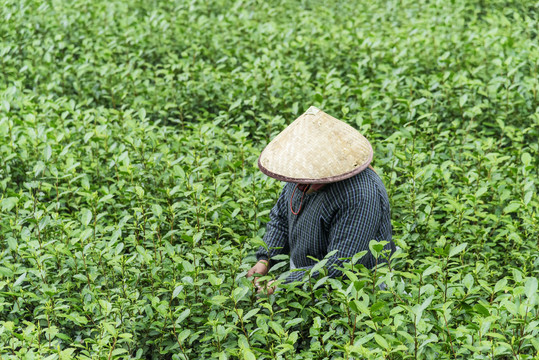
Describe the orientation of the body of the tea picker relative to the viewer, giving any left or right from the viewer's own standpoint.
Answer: facing the viewer and to the left of the viewer
